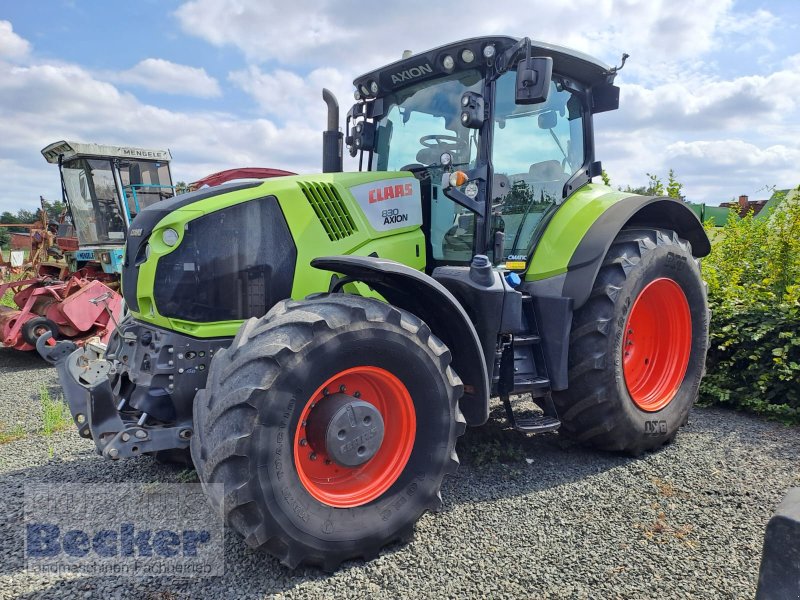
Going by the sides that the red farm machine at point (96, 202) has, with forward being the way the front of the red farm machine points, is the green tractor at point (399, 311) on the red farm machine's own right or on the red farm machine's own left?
on the red farm machine's own left

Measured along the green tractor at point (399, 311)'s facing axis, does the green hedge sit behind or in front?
behind

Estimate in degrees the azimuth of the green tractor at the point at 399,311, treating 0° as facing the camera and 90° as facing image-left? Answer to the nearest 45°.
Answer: approximately 45°

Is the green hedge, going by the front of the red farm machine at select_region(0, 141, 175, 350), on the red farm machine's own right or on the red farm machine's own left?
on the red farm machine's own left
